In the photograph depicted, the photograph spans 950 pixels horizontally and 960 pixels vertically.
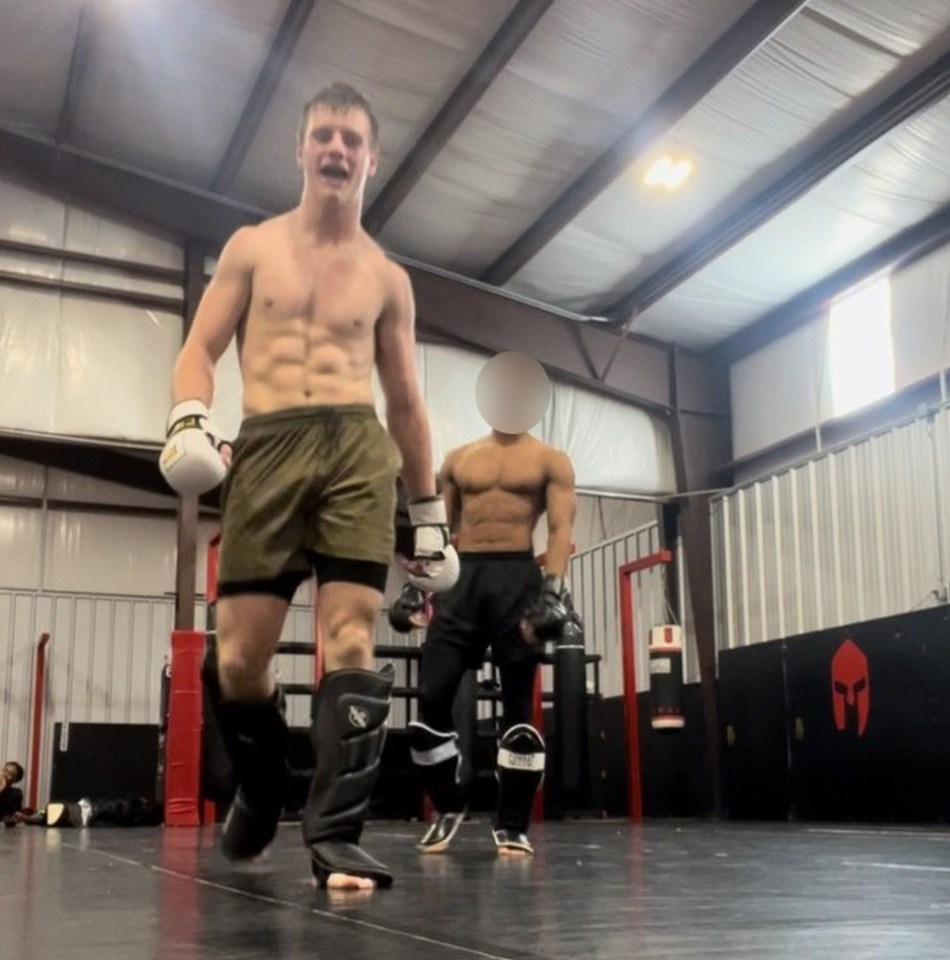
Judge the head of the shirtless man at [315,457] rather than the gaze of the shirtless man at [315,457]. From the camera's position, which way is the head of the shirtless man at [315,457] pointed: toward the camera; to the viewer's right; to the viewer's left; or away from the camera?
toward the camera

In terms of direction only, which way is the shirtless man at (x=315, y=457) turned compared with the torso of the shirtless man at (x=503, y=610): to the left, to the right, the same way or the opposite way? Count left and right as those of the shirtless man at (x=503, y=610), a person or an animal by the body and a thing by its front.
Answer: the same way

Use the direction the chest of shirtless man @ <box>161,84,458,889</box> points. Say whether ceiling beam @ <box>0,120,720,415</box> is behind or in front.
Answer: behind

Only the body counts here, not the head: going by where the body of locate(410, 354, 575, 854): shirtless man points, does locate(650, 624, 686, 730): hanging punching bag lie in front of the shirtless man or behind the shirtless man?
behind

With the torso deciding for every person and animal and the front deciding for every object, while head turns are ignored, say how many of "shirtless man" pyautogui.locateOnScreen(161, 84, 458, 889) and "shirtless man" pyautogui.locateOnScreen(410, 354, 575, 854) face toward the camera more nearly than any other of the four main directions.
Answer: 2

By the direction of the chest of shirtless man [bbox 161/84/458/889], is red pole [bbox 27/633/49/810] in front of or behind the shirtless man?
behind

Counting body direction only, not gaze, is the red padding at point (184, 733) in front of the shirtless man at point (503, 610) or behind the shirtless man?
behind

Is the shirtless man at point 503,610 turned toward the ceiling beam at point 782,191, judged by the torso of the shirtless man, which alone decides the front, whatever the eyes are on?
no

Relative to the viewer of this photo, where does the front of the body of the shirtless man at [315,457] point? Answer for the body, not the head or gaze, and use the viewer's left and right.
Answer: facing the viewer

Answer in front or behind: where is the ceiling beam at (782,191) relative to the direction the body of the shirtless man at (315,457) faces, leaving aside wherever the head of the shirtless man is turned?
behind

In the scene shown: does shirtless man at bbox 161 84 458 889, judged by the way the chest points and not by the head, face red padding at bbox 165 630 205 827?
no

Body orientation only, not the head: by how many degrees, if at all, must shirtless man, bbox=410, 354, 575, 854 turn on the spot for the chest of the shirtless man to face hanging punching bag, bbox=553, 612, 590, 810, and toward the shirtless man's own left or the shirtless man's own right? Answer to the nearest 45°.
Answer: approximately 180°

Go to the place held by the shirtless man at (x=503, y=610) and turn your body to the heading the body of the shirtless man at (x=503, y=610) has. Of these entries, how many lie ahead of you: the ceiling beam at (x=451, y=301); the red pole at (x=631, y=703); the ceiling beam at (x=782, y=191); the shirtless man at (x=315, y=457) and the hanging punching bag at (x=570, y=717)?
1
